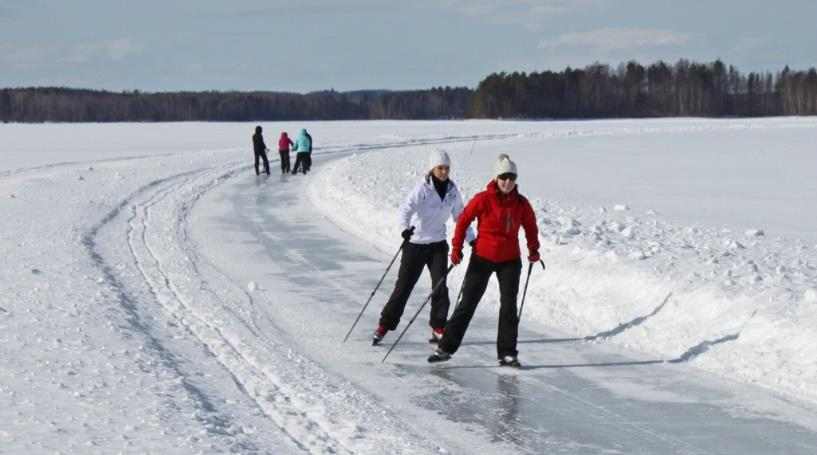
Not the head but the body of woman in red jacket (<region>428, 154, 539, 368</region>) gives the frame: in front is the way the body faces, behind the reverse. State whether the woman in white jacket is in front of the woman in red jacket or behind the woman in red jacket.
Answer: behind

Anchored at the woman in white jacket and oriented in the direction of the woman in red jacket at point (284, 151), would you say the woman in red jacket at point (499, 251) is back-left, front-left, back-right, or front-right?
back-right

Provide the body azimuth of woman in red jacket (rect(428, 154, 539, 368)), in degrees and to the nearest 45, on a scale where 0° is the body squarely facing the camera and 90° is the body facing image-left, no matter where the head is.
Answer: approximately 0°

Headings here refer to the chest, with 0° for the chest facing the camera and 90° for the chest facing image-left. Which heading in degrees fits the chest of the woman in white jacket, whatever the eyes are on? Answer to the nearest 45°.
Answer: approximately 315°

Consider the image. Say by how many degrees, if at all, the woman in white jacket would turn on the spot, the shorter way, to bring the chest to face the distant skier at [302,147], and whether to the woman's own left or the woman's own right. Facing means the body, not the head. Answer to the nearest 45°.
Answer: approximately 135° to the woman's own left

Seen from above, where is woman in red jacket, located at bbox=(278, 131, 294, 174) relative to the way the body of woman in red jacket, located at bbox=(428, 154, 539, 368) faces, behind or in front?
behind

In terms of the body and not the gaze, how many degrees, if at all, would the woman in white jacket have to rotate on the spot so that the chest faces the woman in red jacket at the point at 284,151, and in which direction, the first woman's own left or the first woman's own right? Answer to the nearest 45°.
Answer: approximately 135° to the first woman's own left

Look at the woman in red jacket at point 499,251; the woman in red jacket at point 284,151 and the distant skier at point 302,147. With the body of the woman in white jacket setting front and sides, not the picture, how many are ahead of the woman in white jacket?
1

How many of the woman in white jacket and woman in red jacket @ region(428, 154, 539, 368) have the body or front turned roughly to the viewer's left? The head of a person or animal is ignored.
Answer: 0
